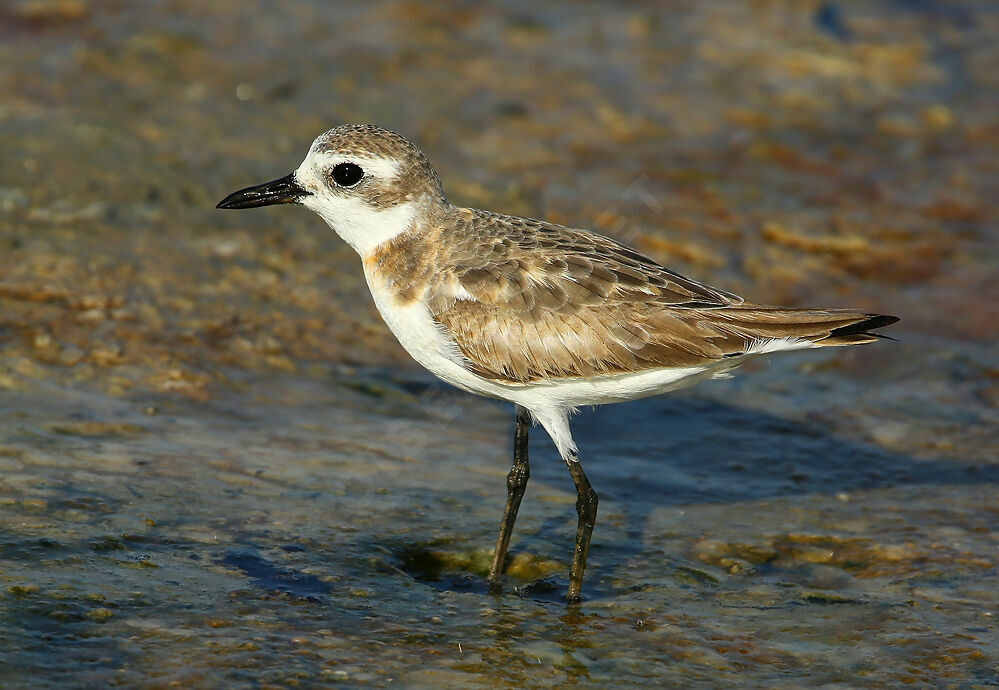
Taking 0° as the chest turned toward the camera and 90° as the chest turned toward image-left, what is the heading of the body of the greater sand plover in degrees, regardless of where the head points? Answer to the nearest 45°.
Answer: approximately 90°
